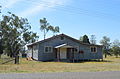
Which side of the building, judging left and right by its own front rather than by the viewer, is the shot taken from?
front
